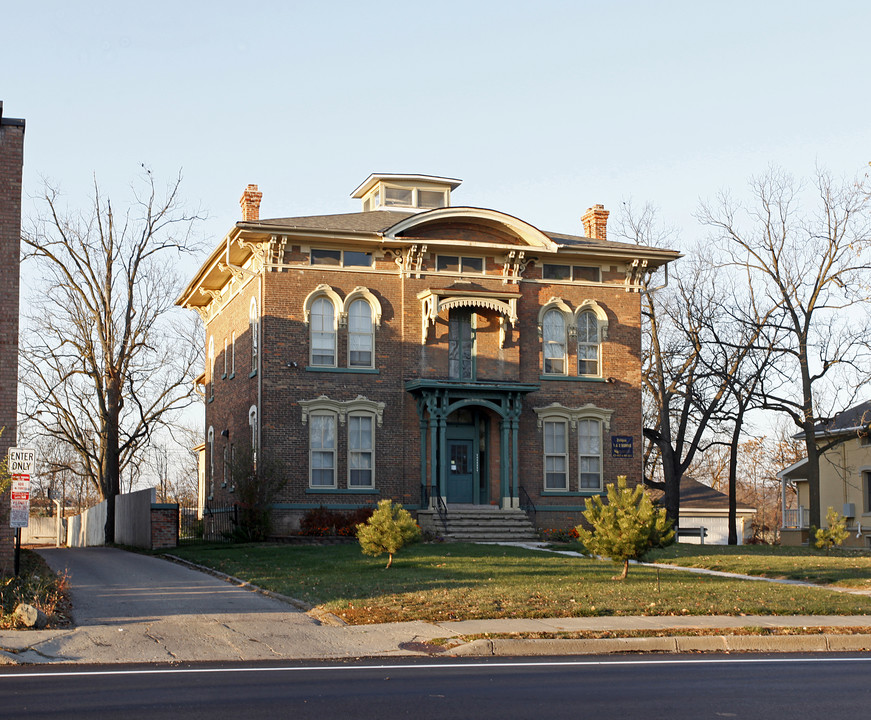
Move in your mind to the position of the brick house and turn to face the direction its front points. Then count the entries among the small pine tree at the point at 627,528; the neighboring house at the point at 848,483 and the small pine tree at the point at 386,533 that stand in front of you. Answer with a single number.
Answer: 2

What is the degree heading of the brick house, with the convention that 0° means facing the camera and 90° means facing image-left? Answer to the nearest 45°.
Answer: approximately 0°

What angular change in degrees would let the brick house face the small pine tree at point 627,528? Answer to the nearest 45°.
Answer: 0° — it already faces it

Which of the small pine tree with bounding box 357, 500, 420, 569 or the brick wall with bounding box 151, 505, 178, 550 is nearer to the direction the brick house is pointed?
the small pine tree

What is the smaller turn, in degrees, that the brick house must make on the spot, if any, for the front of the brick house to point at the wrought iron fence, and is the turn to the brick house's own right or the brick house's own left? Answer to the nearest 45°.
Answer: approximately 45° to the brick house's own right

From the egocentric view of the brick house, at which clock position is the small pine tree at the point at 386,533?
The small pine tree is roughly at 12 o'clock from the brick house.
